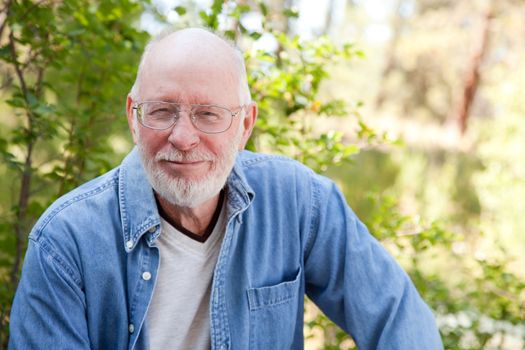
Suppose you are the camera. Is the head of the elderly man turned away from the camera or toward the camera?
toward the camera

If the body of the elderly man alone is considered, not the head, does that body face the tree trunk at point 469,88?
no

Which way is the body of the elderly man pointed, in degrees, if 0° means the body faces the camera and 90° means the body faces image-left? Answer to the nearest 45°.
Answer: approximately 0°
